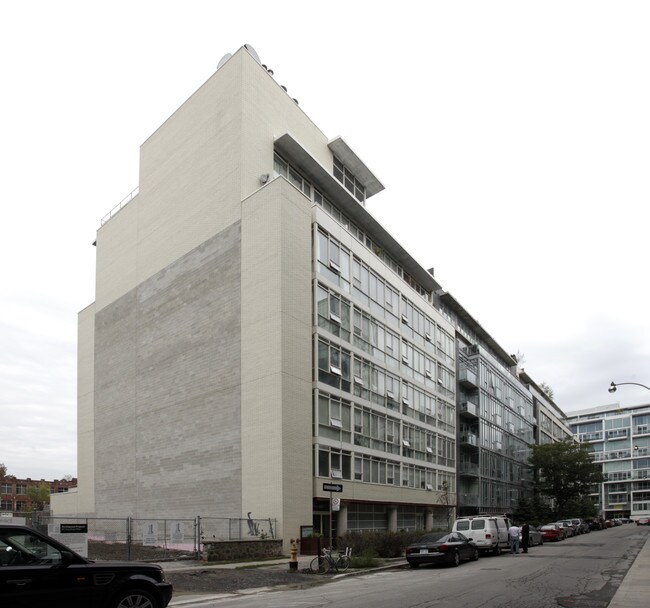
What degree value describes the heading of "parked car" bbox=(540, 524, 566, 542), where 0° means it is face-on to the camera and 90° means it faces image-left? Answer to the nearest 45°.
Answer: approximately 225°

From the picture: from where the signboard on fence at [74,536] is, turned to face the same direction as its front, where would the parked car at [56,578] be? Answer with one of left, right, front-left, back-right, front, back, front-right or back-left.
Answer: front

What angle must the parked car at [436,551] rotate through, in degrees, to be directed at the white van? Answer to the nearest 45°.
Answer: approximately 45° to its left

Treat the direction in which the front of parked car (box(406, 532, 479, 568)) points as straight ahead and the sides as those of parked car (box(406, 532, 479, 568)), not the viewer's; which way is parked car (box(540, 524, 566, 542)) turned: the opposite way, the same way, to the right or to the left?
the same way

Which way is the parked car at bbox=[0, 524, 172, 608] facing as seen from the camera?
to the viewer's right

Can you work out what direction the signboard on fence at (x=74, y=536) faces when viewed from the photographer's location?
facing the viewer

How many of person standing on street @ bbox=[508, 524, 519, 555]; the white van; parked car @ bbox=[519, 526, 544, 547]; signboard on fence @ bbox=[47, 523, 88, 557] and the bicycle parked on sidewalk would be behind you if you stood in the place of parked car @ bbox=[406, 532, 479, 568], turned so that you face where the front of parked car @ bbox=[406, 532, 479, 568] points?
2

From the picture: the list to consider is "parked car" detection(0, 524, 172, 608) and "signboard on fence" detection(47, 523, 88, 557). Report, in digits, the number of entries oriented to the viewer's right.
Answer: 1

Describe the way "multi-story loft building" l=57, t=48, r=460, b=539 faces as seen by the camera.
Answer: facing the viewer and to the right of the viewer

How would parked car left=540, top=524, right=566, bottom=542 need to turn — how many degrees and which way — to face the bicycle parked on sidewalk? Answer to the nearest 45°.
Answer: approximately 135° to its right

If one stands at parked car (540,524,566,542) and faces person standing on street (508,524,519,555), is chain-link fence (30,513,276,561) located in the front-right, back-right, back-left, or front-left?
front-right
